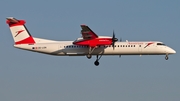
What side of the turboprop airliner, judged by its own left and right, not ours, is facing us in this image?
right
